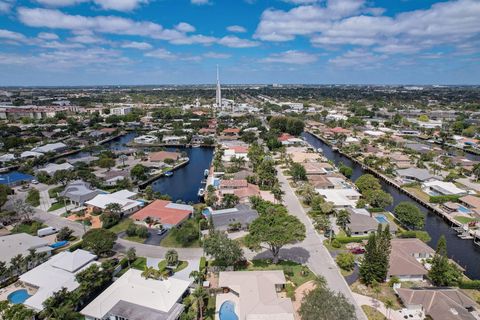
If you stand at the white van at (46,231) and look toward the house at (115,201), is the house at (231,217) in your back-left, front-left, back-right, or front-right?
front-right

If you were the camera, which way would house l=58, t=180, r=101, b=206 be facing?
facing the viewer and to the left of the viewer

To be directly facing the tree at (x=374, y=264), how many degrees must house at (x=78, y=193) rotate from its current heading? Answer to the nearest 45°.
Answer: approximately 90° to its left

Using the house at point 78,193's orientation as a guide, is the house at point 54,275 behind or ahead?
ahead

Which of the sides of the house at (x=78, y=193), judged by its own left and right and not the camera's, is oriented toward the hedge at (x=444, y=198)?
left

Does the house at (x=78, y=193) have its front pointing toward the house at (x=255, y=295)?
no

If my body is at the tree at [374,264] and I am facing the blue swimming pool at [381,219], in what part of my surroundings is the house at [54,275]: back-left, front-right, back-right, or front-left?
back-left

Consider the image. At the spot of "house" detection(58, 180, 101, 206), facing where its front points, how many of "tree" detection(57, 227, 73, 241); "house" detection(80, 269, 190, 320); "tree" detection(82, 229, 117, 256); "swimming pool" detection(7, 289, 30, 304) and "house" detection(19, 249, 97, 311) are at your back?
0

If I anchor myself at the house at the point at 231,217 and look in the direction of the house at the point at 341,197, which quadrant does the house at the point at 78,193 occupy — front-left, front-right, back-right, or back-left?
back-left

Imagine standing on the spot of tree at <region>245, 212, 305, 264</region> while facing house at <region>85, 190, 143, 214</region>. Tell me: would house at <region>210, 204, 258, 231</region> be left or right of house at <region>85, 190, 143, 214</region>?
right

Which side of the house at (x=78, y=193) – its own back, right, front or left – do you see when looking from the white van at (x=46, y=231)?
front

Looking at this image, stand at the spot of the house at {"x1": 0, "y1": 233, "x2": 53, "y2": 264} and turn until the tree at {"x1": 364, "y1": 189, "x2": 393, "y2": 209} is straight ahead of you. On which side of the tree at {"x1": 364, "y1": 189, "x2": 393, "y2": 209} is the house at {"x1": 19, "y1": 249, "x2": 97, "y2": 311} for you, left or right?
right

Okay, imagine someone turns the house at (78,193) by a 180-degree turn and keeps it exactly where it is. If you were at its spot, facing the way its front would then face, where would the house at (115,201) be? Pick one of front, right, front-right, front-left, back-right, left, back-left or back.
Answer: right

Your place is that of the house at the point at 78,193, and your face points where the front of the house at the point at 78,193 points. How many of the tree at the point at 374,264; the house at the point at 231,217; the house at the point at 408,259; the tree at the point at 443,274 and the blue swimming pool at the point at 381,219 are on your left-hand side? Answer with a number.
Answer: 5

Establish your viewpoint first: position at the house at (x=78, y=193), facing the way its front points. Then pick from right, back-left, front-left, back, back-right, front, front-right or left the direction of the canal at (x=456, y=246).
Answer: left

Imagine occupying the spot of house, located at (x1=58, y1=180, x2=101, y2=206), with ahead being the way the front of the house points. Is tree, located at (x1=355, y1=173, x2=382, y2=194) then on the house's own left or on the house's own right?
on the house's own left

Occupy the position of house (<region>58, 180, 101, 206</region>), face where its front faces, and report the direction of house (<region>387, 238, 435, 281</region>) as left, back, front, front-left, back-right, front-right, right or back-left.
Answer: left

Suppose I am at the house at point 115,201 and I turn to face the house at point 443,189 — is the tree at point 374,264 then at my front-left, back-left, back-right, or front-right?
front-right

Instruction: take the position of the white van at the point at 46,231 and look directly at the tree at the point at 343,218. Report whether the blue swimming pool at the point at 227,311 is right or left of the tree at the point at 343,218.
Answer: right
